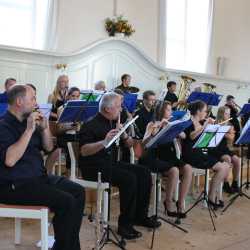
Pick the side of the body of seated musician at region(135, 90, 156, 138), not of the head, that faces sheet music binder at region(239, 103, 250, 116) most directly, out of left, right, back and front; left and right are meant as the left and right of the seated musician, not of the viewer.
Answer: left

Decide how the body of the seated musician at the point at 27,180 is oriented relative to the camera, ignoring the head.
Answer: to the viewer's right

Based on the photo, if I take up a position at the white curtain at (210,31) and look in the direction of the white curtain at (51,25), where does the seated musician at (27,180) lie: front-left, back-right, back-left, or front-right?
front-left

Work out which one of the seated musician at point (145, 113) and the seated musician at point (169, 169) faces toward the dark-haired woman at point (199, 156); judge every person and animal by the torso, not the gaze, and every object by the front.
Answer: the seated musician at point (145, 113)

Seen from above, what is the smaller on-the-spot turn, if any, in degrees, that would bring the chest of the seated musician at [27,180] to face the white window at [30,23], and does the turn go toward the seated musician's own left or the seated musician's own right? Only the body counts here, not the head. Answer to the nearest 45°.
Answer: approximately 90° to the seated musician's own left

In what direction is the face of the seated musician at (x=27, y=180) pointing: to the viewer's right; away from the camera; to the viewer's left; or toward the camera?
to the viewer's right

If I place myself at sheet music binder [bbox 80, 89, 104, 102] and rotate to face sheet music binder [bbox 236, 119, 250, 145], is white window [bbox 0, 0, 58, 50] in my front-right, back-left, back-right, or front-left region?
back-left
